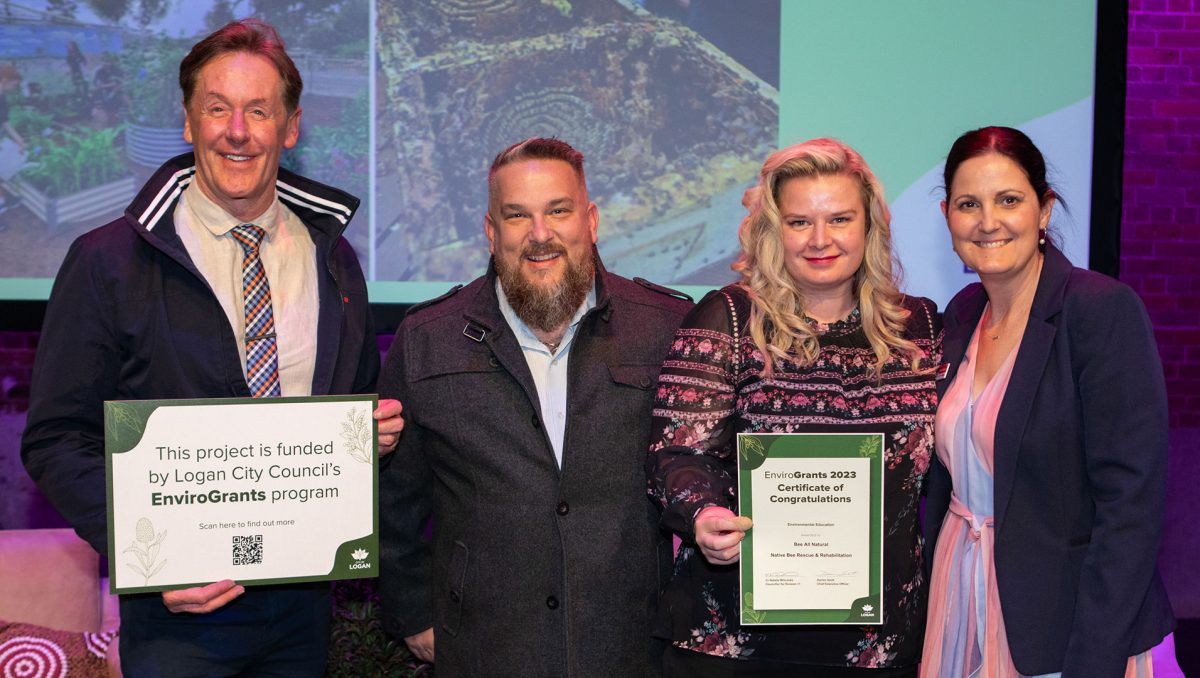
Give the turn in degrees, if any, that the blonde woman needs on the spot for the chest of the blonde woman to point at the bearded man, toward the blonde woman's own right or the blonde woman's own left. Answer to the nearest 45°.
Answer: approximately 90° to the blonde woman's own right

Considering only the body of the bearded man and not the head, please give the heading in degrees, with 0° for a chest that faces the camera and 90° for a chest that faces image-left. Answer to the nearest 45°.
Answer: approximately 0°

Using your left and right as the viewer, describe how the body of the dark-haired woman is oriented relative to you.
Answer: facing the viewer and to the left of the viewer

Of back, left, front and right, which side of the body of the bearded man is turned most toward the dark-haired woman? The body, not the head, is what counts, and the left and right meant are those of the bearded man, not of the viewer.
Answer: left

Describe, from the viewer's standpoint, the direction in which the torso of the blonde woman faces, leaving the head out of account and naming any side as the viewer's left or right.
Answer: facing the viewer

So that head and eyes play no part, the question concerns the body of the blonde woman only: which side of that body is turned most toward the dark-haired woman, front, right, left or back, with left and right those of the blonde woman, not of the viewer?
left

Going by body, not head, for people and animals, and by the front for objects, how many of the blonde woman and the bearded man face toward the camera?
2
